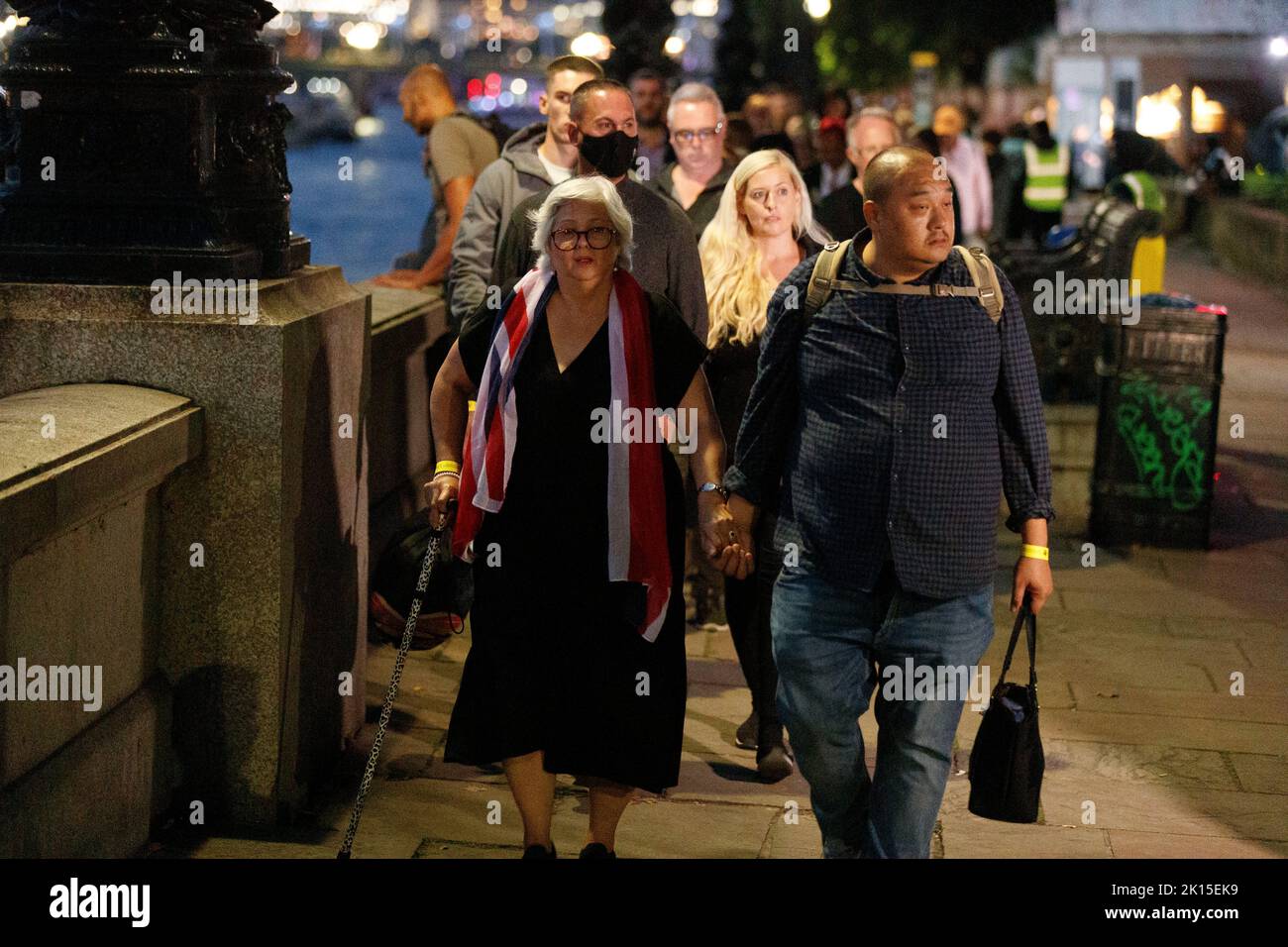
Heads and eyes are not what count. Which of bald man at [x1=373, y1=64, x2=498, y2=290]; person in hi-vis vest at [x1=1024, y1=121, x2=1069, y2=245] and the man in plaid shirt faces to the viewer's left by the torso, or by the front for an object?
the bald man

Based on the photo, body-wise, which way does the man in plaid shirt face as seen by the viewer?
toward the camera

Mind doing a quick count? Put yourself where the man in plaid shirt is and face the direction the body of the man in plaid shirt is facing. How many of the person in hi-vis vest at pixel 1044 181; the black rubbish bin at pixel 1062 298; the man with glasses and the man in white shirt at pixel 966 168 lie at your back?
4

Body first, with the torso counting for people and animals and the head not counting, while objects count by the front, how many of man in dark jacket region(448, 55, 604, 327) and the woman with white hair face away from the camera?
0

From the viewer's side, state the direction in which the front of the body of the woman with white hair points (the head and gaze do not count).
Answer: toward the camera

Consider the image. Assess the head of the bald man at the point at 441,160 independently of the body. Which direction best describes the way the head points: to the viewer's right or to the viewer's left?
to the viewer's left

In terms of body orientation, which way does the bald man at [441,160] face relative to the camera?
to the viewer's left

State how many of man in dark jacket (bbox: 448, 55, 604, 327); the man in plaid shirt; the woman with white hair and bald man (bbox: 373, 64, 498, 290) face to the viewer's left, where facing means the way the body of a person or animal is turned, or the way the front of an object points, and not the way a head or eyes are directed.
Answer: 1

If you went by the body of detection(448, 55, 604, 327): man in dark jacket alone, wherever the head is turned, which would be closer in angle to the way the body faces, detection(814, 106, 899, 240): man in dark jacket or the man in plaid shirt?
the man in plaid shirt

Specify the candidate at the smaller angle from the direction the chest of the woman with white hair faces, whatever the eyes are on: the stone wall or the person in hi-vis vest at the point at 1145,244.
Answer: the stone wall
